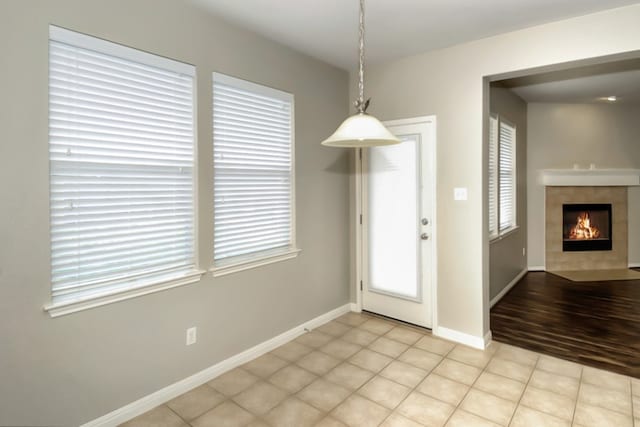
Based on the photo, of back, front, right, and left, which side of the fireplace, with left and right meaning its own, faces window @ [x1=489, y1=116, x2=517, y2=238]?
front

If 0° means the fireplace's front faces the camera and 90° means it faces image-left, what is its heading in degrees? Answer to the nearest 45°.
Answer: approximately 0°

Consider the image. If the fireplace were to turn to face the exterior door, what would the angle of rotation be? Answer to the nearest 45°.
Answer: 0° — it already faces it

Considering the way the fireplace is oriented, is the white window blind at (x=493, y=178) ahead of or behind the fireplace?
ahead
